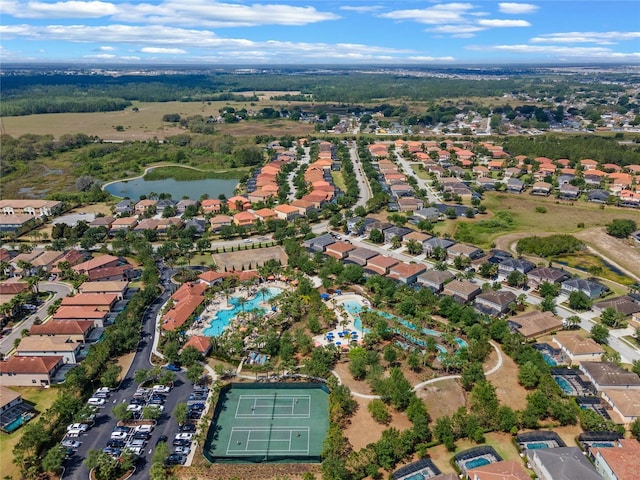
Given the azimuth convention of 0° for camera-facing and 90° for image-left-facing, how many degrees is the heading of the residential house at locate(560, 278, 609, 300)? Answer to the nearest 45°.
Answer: approximately 45°

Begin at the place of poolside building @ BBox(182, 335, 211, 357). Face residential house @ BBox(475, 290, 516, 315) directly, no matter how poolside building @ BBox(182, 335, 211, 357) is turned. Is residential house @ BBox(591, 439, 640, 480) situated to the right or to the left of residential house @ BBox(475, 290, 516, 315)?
right

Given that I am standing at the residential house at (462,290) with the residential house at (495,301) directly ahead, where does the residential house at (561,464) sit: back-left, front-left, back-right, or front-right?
front-right

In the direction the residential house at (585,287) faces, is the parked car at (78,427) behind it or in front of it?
in front

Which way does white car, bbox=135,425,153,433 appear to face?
to the viewer's left
